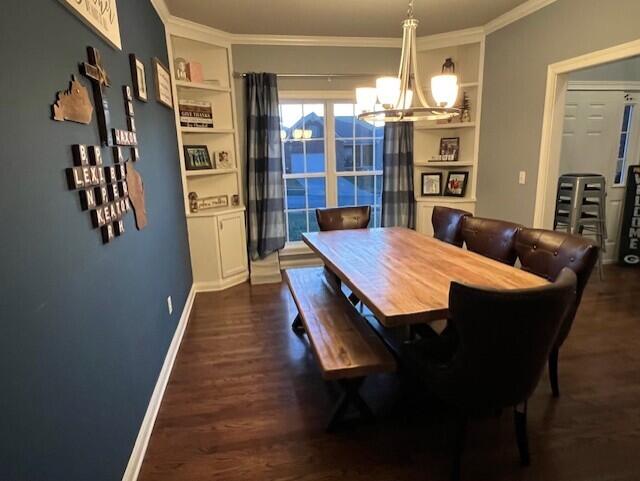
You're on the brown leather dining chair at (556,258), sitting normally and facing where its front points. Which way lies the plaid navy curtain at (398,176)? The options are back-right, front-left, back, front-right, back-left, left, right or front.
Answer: right

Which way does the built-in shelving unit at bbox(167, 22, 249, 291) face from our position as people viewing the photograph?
facing the viewer and to the right of the viewer

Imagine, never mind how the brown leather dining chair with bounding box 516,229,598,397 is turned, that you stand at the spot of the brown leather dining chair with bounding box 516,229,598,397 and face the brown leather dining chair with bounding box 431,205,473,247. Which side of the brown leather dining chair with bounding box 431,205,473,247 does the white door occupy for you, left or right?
right

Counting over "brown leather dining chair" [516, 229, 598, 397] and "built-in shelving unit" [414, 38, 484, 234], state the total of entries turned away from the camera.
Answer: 0

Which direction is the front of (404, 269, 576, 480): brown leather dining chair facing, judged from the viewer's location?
facing away from the viewer and to the left of the viewer

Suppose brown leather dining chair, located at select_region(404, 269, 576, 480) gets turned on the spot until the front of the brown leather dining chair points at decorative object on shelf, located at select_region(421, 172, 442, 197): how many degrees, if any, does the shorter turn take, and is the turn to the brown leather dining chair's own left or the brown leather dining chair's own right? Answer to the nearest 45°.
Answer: approximately 45° to the brown leather dining chair's own right

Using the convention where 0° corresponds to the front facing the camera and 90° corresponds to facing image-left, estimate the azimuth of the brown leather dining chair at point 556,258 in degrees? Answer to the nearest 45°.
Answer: approximately 45°

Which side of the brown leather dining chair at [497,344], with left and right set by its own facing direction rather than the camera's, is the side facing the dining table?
front

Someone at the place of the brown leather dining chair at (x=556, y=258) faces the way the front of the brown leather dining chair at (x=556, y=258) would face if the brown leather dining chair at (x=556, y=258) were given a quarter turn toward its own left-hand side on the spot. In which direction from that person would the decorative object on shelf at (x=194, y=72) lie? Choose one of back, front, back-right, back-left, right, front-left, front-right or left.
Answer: back-right

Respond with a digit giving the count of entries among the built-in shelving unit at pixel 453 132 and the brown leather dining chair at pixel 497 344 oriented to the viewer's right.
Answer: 0

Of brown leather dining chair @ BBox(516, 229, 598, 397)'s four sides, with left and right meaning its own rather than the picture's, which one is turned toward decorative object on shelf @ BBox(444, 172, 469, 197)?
right

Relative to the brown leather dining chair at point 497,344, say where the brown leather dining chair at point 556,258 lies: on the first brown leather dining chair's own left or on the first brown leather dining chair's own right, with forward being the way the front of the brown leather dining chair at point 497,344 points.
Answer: on the first brown leather dining chair's own right

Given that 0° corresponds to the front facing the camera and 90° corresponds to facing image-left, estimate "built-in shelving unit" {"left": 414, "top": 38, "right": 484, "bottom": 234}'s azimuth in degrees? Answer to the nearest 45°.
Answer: approximately 45°

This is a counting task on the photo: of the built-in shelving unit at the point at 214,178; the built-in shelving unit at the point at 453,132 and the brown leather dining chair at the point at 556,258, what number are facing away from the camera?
0

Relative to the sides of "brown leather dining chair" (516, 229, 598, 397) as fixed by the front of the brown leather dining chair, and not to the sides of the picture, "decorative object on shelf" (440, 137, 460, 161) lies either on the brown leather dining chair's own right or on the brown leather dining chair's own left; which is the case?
on the brown leather dining chair's own right

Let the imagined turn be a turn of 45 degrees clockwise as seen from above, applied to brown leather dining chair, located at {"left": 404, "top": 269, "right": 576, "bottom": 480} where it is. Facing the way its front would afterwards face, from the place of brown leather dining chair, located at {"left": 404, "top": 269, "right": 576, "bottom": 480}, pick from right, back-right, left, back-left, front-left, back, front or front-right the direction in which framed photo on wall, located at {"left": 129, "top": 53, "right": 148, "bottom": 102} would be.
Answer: left

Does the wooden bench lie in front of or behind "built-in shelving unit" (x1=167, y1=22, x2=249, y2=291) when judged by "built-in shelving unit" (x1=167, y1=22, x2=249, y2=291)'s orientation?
in front

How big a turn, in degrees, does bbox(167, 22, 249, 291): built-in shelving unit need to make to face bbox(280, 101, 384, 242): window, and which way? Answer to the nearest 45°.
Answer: approximately 45° to its left

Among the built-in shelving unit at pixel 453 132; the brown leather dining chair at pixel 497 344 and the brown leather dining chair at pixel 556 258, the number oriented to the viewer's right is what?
0
